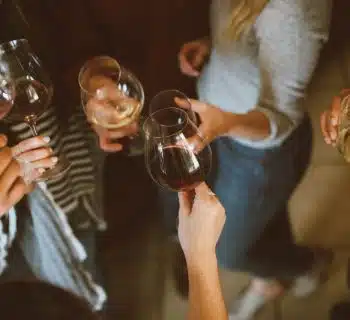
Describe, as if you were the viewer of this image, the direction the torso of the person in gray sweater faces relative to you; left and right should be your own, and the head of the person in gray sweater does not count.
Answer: facing the viewer and to the left of the viewer
